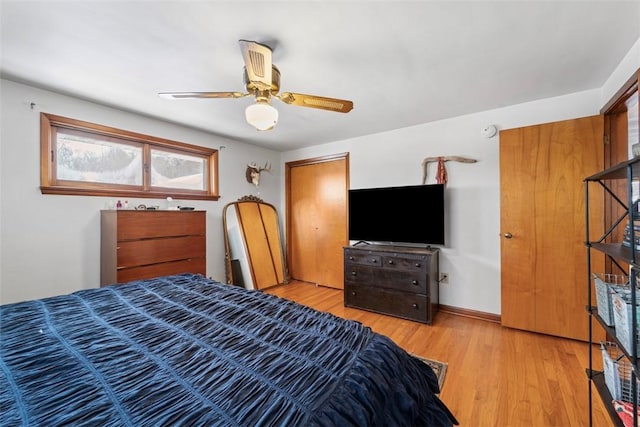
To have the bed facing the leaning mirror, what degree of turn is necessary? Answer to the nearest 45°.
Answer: approximately 45° to its left

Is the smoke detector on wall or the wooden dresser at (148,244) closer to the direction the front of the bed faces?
the smoke detector on wall

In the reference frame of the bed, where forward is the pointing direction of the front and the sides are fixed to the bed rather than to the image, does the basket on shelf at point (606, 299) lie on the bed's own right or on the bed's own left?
on the bed's own right

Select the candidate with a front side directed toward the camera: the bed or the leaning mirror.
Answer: the leaning mirror

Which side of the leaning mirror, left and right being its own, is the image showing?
front

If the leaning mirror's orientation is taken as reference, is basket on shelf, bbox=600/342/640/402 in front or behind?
in front

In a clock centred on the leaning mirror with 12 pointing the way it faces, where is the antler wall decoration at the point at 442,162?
The antler wall decoration is roughly at 10 o'clock from the leaning mirror.

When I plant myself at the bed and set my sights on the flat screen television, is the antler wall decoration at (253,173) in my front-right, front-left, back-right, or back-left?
front-left

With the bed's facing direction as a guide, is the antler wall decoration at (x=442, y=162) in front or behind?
in front

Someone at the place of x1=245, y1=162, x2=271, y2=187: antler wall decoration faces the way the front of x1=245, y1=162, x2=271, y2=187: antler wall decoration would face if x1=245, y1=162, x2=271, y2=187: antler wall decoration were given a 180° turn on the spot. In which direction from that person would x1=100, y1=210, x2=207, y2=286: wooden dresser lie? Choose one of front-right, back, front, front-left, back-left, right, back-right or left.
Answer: left

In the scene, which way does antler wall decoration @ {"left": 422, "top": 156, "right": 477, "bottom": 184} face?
toward the camera

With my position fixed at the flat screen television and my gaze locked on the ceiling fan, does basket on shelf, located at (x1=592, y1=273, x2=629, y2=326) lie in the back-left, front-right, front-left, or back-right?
front-left

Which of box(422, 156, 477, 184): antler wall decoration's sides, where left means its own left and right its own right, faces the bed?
front

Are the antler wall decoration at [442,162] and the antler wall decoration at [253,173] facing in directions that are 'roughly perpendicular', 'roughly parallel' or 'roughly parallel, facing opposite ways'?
roughly perpendicular

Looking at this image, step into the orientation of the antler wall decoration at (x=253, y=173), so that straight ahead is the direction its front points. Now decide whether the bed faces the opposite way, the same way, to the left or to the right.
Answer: to the left

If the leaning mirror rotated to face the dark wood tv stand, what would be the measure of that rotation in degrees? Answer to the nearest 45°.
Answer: approximately 45° to its left

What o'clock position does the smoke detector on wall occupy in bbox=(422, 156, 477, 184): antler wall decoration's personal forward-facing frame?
The smoke detector on wall is roughly at 9 o'clock from the antler wall decoration.
